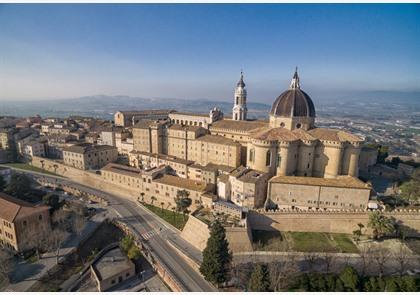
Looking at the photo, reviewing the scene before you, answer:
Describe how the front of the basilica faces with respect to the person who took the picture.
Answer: facing away from the viewer and to the left of the viewer

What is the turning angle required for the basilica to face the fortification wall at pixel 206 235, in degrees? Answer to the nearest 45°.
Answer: approximately 90° to its left

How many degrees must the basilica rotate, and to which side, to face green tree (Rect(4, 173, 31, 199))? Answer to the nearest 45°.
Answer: approximately 45° to its left

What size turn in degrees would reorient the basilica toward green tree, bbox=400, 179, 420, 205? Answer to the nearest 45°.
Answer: approximately 135° to its right

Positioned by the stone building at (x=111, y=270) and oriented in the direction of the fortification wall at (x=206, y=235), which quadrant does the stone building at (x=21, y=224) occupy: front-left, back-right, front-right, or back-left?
back-left

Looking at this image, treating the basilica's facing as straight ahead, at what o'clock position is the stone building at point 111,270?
The stone building is roughly at 9 o'clock from the basilica.

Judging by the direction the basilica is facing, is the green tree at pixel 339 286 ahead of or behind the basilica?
behind

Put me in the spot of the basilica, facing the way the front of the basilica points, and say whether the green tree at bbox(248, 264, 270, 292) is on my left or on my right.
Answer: on my left

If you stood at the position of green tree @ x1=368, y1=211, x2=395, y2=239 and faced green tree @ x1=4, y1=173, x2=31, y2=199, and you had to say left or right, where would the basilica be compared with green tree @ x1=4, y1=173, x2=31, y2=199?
right

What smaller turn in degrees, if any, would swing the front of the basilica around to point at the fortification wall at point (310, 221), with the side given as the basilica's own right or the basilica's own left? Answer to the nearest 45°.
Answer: approximately 135° to the basilica's own left

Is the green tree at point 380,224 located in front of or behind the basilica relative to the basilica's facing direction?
behind

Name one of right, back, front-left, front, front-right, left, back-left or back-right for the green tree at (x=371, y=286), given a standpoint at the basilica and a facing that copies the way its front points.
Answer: back-left
